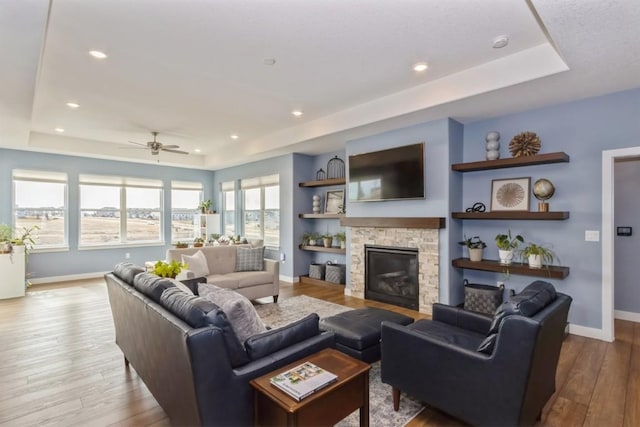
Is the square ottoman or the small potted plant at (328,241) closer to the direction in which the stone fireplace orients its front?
the square ottoman

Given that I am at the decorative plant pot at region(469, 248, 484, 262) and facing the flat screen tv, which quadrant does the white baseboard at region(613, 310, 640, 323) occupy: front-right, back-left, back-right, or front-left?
back-right

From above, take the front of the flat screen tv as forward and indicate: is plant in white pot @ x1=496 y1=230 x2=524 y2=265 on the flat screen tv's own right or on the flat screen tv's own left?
on the flat screen tv's own left

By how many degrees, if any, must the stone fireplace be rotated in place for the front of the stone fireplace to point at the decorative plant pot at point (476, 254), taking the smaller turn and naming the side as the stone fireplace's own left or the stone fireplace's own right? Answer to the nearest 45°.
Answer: approximately 135° to the stone fireplace's own left

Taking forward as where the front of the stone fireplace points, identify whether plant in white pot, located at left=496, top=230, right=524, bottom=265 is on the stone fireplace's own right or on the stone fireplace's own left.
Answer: on the stone fireplace's own left

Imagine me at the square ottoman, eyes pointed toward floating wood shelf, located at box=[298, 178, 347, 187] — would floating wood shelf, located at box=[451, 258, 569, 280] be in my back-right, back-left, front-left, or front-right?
front-right

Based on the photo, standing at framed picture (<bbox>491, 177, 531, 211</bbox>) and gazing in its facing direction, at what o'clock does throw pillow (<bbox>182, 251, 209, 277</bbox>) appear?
The throw pillow is roughly at 2 o'clock from the framed picture.

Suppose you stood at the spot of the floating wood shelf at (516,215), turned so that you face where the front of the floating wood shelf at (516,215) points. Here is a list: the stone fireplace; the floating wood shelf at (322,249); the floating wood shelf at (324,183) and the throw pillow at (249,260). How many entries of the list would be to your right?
4

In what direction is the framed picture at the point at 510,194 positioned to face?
toward the camera

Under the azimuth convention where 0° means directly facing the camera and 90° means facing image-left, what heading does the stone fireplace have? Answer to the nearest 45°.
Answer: approximately 45°

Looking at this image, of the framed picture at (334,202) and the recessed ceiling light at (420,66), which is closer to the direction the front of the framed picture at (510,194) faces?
the recessed ceiling light

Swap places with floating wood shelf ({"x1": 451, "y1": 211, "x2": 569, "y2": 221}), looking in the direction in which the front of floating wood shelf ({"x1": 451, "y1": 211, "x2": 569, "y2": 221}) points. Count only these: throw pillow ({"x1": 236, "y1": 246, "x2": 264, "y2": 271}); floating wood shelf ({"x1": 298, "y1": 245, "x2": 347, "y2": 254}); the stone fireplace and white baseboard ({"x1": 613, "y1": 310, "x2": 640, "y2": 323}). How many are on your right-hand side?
3

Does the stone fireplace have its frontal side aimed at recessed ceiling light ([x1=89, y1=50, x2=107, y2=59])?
yes

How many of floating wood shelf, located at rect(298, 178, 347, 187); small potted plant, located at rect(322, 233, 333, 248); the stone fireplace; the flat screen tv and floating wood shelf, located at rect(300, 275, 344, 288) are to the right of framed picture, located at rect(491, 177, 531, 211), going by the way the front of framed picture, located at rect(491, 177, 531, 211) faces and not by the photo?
5

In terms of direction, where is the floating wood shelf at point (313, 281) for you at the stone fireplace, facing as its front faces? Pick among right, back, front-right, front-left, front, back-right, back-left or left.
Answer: right

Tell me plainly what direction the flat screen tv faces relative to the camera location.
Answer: facing the viewer and to the left of the viewer
